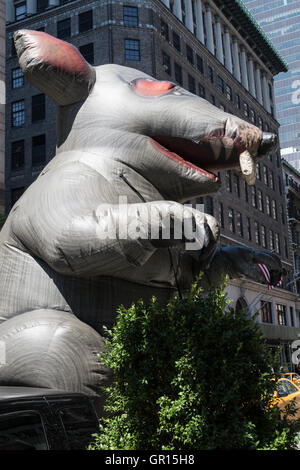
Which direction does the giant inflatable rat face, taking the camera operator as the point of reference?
facing to the right of the viewer
